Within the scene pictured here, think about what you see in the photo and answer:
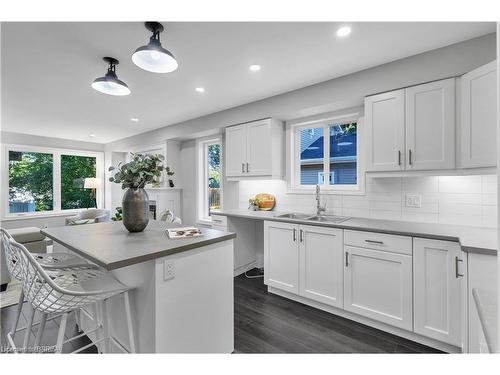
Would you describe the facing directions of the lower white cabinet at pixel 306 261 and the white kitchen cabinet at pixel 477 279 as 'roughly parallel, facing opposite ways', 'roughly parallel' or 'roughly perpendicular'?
roughly perpendicular

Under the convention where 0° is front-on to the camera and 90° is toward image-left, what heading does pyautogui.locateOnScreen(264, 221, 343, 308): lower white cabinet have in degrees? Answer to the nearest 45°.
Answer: approximately 45°

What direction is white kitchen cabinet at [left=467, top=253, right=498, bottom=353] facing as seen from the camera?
to the viewer's left

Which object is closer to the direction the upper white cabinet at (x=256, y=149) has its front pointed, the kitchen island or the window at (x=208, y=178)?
the kitchen island

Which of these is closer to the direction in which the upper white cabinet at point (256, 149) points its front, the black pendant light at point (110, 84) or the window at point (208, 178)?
the black pendant light
